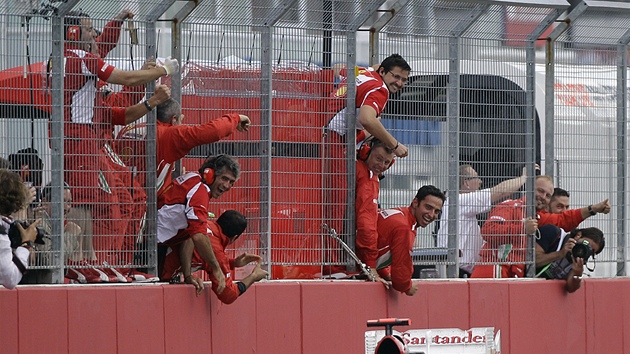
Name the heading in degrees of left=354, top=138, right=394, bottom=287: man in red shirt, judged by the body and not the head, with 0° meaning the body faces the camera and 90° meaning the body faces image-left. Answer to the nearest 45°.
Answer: approximately 315°

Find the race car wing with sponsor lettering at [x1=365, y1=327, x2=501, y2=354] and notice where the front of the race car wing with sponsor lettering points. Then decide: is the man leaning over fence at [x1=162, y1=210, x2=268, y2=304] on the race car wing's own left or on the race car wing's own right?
on the race car wing's own right

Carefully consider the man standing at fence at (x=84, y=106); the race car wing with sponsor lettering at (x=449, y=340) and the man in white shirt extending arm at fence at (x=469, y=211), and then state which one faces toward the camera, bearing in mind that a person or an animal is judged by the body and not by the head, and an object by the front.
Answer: the race car wing with sponsor lettering

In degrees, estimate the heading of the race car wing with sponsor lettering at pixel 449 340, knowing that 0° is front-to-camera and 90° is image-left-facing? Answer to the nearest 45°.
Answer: approximately 0°

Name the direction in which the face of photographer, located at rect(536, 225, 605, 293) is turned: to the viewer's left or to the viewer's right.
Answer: to the viewer's left

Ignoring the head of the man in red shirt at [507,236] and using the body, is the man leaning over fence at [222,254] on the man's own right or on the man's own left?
on the man's own right
